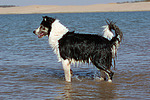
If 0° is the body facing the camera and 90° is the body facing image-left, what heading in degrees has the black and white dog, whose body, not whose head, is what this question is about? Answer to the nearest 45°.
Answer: approximately 90°
